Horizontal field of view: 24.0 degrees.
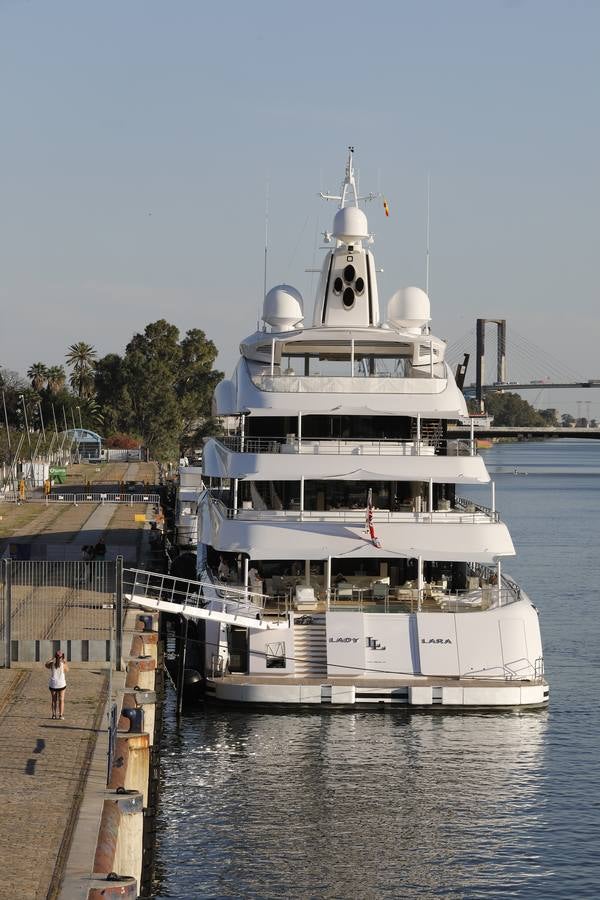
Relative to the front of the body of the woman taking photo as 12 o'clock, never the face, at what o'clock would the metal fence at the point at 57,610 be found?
The metal fence is roughly at 12 o'clock from the woman taking photo.

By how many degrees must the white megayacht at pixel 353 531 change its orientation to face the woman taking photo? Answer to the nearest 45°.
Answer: approximately 135° to its left

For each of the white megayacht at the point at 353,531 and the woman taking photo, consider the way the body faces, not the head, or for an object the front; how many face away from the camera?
2

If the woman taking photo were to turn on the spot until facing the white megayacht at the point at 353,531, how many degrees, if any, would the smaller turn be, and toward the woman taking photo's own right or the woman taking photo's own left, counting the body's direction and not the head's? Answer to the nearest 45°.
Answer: approximately 45° to the woman taking photo's own right

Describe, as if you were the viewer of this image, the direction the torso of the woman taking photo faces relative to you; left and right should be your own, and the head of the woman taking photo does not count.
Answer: facing away from the viewer

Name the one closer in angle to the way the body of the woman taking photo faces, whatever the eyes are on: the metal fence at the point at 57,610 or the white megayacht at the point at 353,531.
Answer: the metal fence

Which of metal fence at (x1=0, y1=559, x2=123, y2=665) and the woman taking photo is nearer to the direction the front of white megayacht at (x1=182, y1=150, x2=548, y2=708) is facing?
the metal fence

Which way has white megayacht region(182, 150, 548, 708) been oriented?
away from the camera
